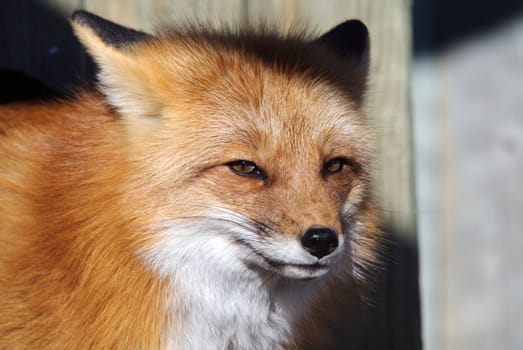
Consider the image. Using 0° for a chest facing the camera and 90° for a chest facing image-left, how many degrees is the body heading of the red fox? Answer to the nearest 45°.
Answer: approximately 315°
